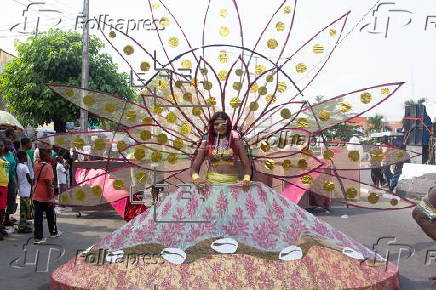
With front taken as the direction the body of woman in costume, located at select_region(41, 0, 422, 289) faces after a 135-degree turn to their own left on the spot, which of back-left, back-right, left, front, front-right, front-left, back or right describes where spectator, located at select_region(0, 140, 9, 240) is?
left

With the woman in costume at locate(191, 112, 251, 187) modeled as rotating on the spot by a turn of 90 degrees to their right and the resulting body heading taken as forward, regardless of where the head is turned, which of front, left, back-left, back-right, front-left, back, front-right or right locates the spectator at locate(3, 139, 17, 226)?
front-right

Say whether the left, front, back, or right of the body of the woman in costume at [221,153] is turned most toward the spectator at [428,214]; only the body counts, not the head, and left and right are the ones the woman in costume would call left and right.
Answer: left

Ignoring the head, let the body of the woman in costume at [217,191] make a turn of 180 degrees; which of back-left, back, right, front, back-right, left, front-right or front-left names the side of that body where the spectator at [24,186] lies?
front-left

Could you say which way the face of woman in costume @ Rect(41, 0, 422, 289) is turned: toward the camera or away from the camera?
toward the camera

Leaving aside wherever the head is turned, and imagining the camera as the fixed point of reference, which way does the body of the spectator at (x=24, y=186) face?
to the viewer's right

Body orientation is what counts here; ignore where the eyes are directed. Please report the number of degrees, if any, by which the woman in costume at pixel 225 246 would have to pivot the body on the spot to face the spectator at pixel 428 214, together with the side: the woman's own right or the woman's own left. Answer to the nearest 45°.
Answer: approximately 90° to the woman's own left

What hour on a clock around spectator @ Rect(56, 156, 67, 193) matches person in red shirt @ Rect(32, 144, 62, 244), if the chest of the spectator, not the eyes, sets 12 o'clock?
The person in red shirt is roughly at 3 o'clock from the spectator.

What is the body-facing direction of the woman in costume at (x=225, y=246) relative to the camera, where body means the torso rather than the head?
toward the camera

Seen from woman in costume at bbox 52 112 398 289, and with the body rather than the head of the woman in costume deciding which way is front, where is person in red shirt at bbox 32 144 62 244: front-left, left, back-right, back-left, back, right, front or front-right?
back-right
